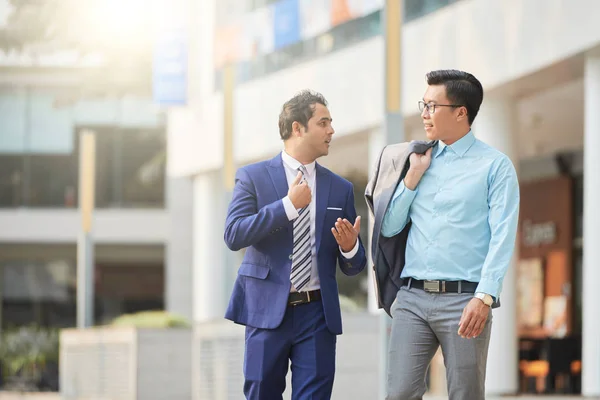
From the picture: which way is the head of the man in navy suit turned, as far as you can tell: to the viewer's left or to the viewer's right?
to the viewer's right

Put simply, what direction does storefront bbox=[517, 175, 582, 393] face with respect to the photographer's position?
facing the viewer and to the left of the viewer

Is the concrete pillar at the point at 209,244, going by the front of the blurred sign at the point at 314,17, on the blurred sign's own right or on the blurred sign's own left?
on the blurred sign's own right

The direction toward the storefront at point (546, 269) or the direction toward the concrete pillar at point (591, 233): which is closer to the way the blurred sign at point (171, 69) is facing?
the concrete pillar

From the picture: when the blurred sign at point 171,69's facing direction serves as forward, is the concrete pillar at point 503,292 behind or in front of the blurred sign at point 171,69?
in front

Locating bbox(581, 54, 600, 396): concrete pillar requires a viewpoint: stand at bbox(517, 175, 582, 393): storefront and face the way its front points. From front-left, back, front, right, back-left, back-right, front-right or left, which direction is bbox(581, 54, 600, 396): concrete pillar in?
front-left

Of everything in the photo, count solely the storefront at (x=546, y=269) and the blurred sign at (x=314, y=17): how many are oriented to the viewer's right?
0

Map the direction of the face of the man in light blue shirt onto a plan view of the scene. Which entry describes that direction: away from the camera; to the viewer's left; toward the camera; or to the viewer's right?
to the viewer's left

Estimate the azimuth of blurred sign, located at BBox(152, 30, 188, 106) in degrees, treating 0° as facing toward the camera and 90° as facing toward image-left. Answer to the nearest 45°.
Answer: approximately 0°

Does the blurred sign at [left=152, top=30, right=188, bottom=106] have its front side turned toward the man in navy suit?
yes
